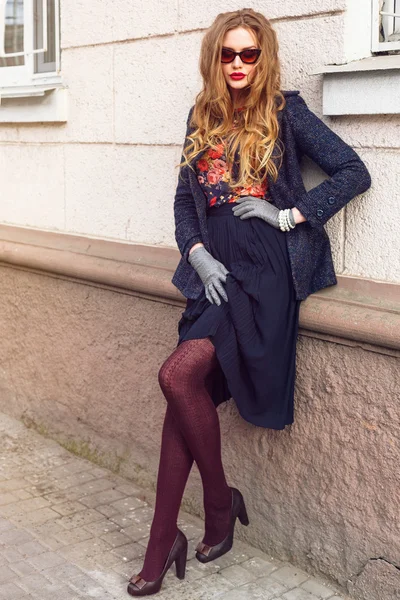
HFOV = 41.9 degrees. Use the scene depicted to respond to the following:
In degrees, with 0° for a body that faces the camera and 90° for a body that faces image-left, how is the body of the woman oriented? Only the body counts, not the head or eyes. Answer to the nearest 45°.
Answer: approximately 45°

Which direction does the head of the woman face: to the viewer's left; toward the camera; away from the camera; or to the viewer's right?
toward the camera

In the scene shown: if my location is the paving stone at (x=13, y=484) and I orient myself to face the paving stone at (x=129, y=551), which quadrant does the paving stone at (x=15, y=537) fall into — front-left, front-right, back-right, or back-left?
front-right

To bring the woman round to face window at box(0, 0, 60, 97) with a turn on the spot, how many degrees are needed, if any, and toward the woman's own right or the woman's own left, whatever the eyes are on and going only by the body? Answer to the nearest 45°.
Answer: approximately 90° to the woman's own right

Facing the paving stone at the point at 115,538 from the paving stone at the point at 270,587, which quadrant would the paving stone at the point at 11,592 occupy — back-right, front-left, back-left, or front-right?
front-left

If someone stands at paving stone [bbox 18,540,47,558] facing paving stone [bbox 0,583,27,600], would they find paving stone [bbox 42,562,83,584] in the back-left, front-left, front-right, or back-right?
front-left

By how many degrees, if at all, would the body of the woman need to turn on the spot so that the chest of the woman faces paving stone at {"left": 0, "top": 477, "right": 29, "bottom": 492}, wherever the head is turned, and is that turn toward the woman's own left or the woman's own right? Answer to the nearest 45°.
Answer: approximately 90° to the woman's own right
